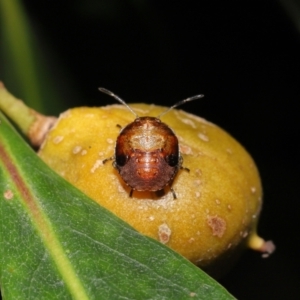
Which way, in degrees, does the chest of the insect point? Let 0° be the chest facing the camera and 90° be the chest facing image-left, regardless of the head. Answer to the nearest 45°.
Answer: approximately 180°
